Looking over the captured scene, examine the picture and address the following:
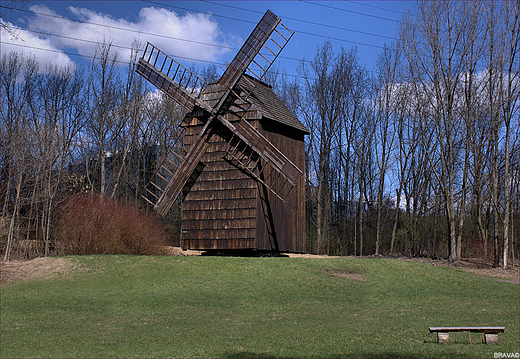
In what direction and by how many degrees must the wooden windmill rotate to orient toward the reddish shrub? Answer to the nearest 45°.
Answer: approximately 45° to its right

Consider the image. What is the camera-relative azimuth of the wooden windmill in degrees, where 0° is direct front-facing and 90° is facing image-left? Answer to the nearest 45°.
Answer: approximately 45°
